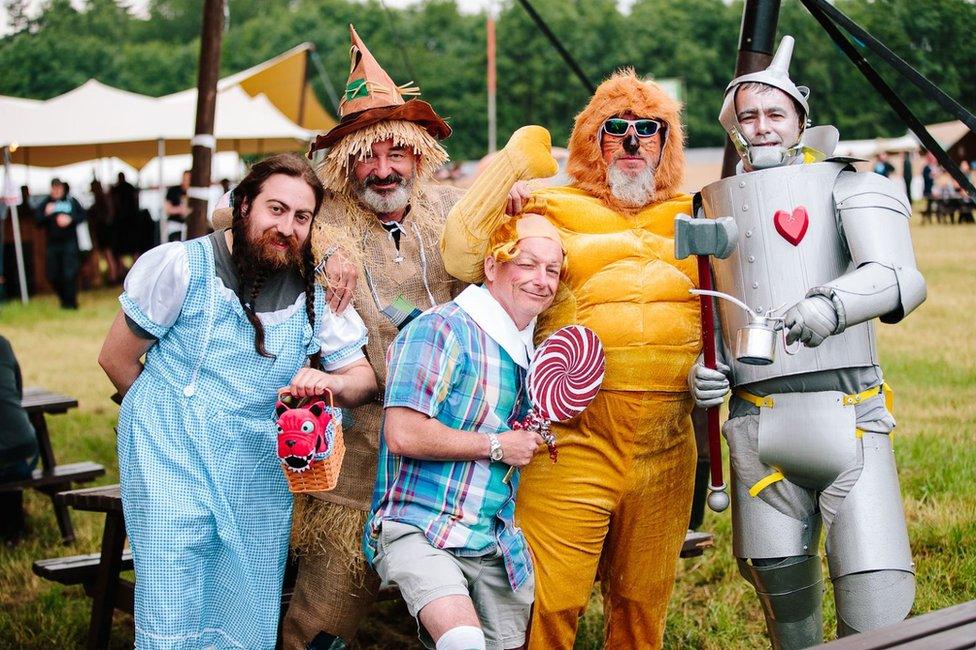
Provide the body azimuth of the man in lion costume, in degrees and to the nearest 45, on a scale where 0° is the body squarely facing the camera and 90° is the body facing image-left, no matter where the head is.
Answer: approximately 0°

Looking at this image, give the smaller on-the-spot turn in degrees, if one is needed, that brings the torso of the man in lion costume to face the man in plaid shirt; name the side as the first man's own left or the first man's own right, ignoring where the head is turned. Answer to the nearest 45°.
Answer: approximately 45° to the first man's own right

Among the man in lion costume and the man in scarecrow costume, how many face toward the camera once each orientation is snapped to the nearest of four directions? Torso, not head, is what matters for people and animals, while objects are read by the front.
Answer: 2

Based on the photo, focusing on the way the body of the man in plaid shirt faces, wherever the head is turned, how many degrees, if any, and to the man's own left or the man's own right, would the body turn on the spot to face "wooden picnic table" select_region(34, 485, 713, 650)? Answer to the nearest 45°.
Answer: approximately 180°

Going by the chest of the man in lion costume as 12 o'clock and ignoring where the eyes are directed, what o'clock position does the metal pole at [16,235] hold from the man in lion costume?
The metal pole is roughly at 5 o'clock from the man in lion costume.

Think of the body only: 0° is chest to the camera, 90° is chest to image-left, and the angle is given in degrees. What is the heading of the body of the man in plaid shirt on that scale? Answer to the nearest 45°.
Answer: approximately 315°

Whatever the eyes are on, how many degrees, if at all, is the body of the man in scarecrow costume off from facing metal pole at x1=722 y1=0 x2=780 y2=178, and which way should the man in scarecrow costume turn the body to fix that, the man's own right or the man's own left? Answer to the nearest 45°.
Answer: approximately 135° to the man's own left

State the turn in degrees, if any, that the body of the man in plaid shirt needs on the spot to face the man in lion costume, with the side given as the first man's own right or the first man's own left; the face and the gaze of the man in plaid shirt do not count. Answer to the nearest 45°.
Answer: approximately 90° to the first man's own left

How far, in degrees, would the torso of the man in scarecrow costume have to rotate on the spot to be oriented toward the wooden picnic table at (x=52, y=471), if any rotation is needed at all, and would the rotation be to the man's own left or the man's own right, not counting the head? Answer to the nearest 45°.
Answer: approximately 135° to the man's own right
